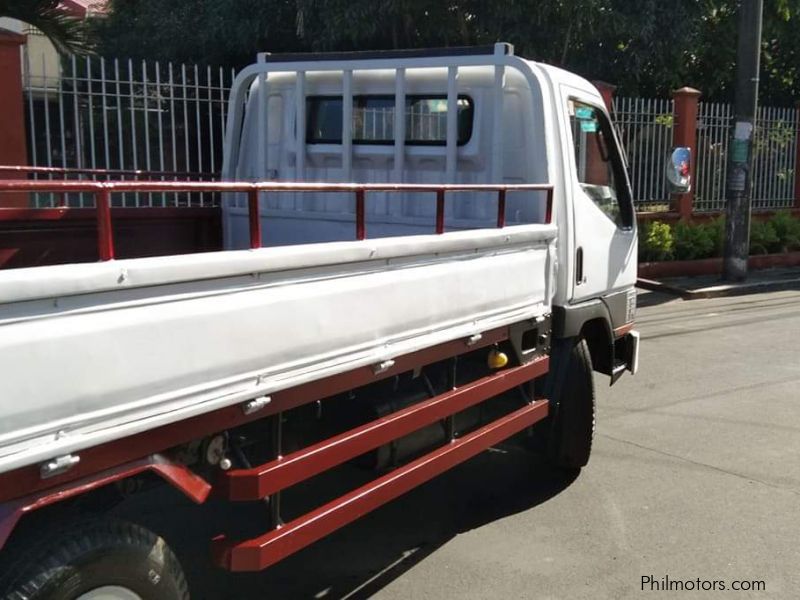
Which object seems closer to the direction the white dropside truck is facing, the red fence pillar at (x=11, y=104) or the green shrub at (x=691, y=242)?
the green shrub

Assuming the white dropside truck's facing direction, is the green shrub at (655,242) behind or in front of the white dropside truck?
in front

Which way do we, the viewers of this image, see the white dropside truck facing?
facing away from the viewer and to the right of the viewer

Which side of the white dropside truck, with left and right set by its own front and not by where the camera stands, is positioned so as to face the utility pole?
front

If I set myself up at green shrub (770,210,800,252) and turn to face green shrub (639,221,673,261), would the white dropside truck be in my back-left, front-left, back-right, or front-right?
front-left

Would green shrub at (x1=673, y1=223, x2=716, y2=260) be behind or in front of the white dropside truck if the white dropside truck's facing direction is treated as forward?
in front

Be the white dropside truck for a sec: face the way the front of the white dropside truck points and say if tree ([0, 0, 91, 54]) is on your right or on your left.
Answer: on your left

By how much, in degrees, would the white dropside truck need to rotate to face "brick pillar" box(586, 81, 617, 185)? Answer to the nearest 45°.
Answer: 0° — it already faces it

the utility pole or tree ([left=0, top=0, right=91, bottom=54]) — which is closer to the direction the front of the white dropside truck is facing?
the utility pole
